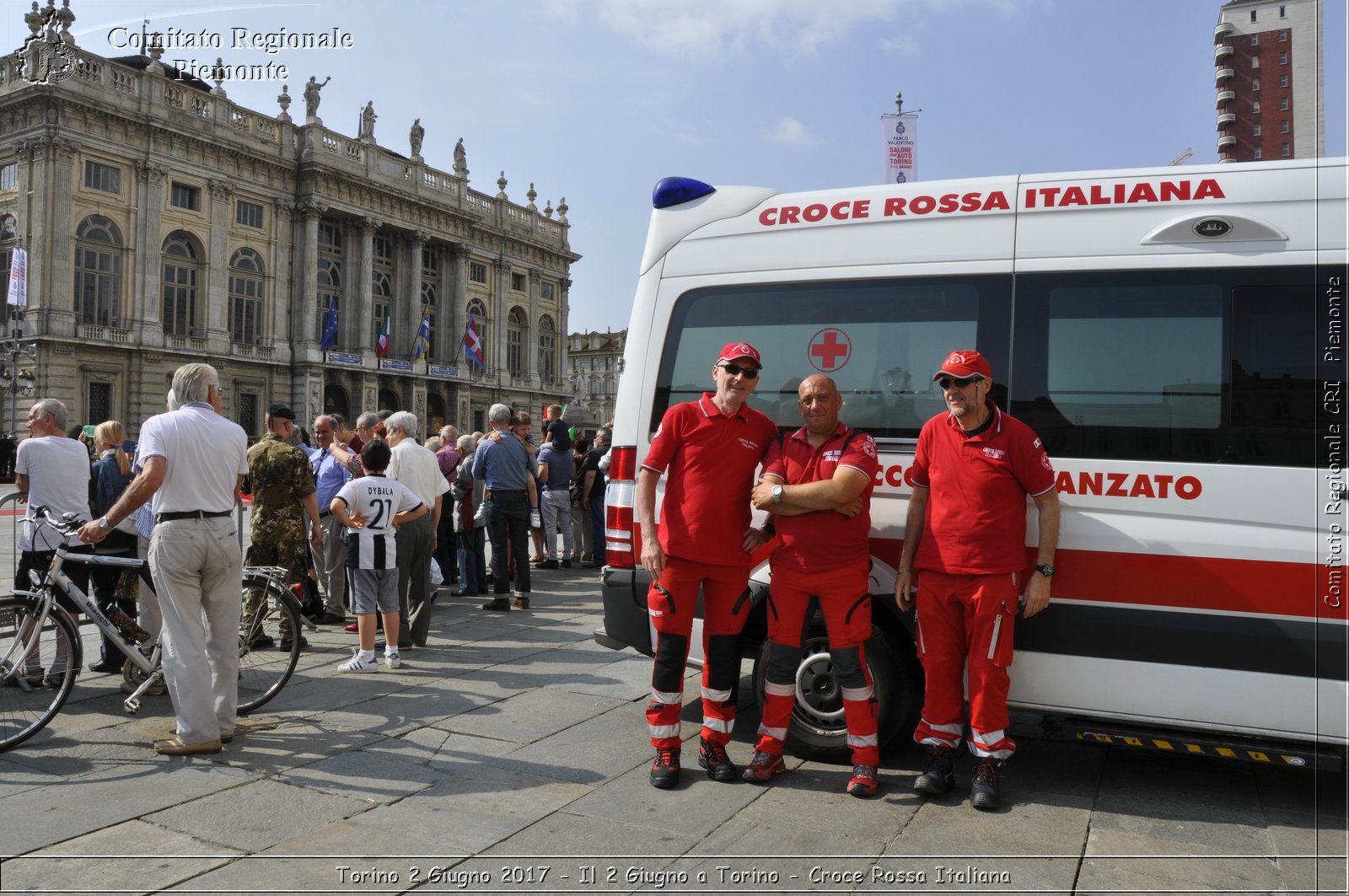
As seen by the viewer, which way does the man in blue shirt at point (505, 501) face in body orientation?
away from the camera

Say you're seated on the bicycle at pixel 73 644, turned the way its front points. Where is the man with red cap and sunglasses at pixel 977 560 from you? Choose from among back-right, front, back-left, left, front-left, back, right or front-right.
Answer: back-left

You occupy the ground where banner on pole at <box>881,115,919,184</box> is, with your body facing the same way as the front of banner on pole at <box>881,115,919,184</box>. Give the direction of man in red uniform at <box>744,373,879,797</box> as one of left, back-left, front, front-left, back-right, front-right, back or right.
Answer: front

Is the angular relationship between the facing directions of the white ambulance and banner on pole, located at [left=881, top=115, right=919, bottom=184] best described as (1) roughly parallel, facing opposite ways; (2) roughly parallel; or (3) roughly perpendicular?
roughly perpendicular

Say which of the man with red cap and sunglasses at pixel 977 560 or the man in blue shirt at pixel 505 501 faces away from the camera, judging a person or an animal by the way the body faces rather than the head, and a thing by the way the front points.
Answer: the man in blue shirt

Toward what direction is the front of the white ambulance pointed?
to the viewer's right

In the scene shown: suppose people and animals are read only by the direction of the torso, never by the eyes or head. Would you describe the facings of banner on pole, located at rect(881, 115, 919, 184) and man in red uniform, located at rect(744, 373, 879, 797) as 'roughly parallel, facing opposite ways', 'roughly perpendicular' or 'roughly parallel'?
roughly parallel

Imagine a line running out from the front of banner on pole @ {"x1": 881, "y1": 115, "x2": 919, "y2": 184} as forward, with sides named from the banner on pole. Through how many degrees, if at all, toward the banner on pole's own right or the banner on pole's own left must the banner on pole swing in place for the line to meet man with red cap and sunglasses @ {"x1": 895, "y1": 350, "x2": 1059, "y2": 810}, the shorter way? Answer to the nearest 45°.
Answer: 0° — it already faces them

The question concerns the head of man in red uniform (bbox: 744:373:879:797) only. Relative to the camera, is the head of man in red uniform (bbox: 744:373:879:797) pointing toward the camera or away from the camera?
toward the camera

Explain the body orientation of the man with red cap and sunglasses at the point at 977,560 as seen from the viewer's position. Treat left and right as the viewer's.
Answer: facing the viewer and to the left of the viewer

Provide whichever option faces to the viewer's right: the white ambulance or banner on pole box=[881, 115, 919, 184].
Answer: the white ambulance

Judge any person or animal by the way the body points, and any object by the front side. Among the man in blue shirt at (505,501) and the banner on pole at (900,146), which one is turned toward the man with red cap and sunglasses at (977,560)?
the banner on pole

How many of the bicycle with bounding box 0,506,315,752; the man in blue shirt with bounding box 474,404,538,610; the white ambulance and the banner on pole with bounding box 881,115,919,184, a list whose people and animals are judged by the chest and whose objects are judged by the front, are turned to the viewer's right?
1

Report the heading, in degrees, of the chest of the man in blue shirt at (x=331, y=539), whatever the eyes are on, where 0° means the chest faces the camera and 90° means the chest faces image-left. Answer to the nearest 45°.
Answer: approximately 45°

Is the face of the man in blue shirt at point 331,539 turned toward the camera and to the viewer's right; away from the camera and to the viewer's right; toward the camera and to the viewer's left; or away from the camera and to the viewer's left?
toward the camera and to the viewer's left

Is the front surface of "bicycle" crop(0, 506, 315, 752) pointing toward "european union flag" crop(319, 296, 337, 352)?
no

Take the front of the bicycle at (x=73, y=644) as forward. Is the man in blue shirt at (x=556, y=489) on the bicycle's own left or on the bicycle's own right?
on the bicycle's own right

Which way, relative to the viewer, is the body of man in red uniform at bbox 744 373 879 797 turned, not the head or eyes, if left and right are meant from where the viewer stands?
facing the viewer

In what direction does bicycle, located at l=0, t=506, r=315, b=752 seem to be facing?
to the viewer's left

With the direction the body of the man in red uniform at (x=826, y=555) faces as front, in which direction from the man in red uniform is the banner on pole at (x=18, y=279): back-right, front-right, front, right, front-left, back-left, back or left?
back-right
